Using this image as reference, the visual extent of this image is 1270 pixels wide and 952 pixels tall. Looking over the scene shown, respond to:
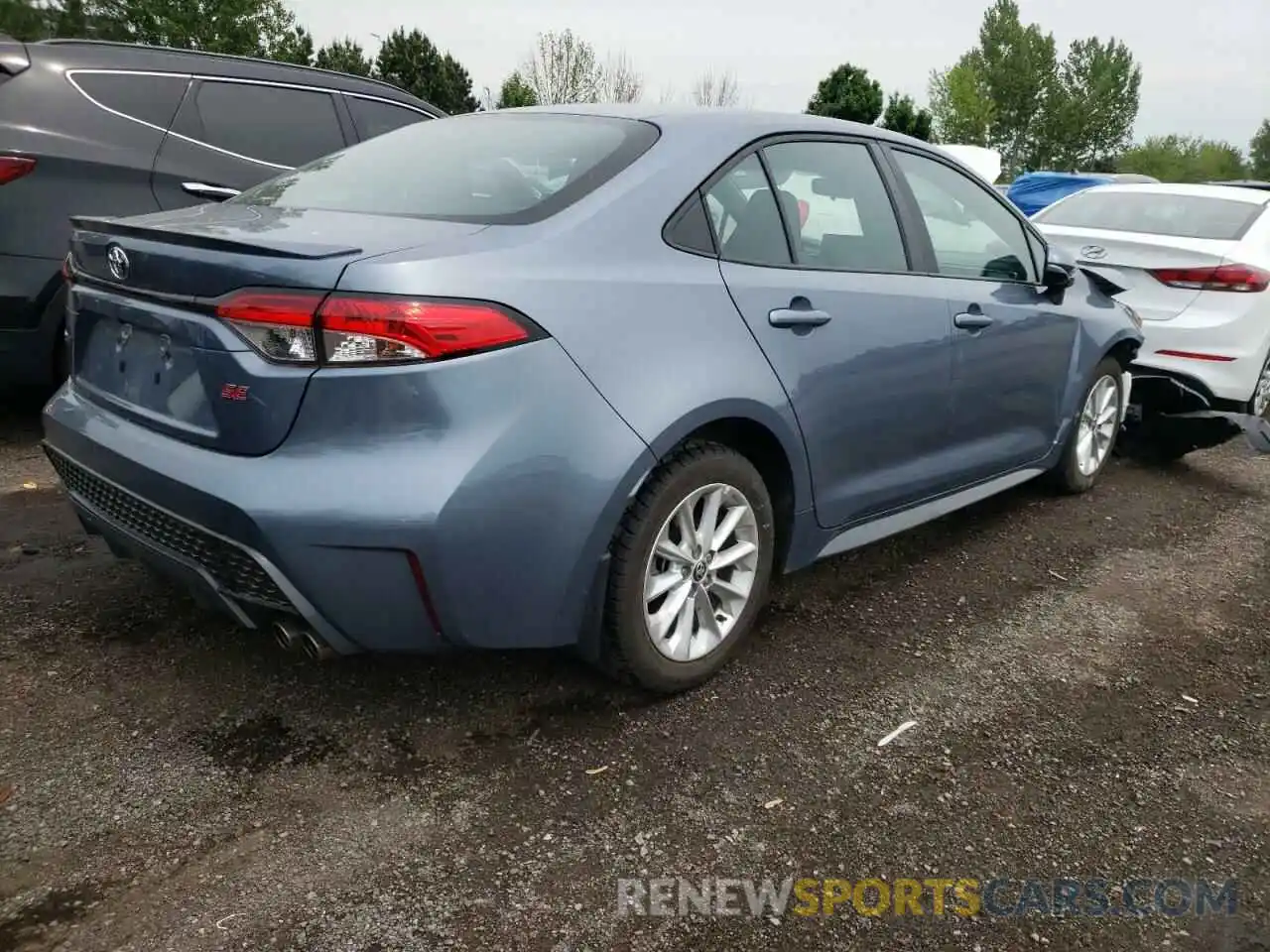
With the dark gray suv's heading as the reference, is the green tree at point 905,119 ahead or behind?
ahead

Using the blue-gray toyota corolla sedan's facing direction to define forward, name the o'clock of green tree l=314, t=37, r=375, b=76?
The green tree is roughly at 10 o'clock from the blue-gray toyota corolla sedan.

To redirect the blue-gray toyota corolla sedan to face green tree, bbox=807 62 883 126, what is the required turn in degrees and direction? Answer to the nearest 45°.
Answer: approximately 45° to its left

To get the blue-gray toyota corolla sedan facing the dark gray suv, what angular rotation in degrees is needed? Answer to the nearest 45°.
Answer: approximately 90° to its left

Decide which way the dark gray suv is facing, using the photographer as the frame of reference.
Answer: facing away from the viewer and to the right of the viewer

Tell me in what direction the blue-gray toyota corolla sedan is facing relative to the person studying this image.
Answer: facing away from the viewer and to the right of the viewer

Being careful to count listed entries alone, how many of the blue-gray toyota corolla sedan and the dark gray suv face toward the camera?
0

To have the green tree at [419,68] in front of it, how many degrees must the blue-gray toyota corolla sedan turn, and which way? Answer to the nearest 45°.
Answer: approximately 45° to its left

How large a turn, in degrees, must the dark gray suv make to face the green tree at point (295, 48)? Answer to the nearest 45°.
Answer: approximately 45° to its left

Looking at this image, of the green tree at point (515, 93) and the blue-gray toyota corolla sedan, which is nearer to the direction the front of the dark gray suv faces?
the green tree

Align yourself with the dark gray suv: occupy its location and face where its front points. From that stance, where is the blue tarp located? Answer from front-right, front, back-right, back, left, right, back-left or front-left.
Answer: front

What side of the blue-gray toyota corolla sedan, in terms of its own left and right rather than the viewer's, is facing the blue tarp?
front
